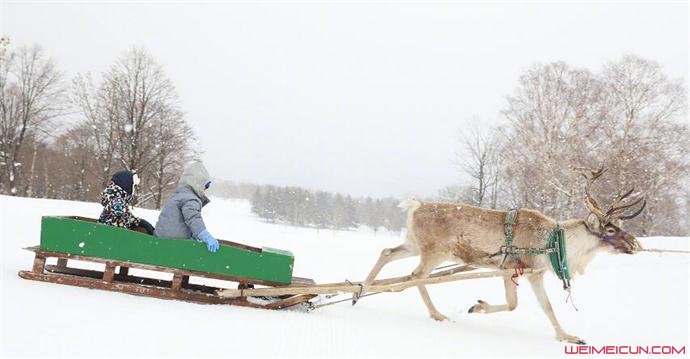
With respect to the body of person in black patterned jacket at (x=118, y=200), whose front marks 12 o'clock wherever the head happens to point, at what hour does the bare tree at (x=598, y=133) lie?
The bare tree is roughly at 11 o'clock from the person in black patterned jacket.

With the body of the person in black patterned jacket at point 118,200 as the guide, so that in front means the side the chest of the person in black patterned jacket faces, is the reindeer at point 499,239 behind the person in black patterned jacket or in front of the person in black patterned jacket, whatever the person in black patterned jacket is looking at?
in front

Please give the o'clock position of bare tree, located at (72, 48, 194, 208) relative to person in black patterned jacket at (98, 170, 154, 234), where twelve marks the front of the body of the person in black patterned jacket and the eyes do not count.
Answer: The bare tree is roughly at 9 o'clock from the person in black patterned jacket.

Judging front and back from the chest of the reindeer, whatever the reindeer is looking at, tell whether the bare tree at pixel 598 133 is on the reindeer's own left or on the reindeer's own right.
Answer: on the reindeer's own left

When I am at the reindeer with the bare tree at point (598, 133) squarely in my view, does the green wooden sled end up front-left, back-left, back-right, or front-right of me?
back-left

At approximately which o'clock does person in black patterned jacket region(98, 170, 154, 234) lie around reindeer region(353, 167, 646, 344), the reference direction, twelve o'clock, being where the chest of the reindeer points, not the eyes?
The person in black patterned jacket is roughly at 5 o'clock from the reindeer.

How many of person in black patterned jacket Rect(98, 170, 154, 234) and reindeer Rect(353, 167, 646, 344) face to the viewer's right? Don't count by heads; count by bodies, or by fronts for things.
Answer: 2

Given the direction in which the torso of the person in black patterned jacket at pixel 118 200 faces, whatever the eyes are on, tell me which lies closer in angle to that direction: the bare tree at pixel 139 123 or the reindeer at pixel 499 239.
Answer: the reindeer

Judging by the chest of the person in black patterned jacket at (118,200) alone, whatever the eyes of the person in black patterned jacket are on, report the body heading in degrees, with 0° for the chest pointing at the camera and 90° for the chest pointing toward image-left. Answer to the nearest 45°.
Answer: approximately 270°

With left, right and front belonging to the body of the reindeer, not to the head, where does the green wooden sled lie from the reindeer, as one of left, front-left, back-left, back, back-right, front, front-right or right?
back-right

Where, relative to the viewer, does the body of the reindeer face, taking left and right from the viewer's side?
facing to the right of the viewer

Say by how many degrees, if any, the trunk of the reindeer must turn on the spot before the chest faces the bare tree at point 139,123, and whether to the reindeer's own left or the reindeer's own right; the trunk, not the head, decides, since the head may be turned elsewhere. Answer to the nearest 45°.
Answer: approximately 135° to the reindeer's own left
